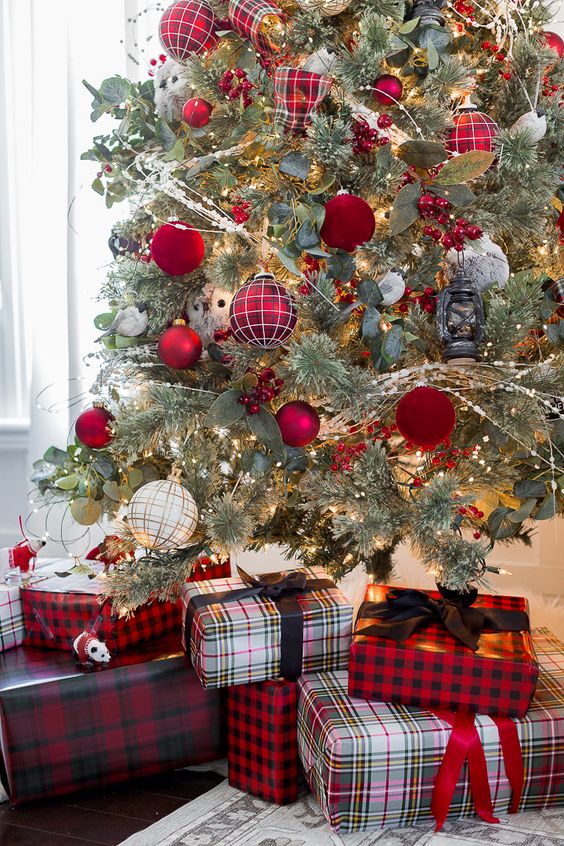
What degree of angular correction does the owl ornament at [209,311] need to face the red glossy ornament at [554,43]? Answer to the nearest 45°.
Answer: approximately 90° to its left

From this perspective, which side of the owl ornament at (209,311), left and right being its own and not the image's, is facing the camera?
front
